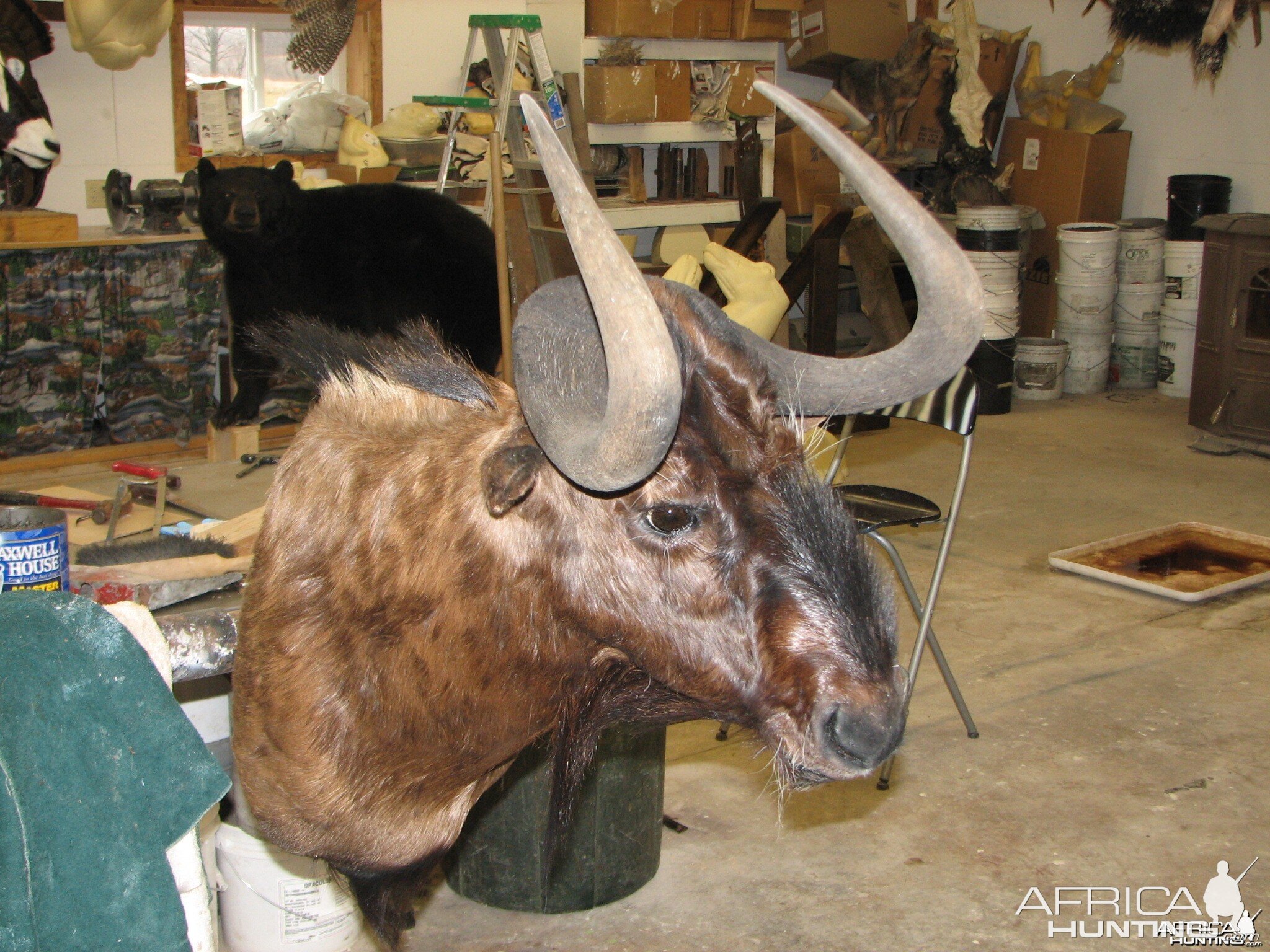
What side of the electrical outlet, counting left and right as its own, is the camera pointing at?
front

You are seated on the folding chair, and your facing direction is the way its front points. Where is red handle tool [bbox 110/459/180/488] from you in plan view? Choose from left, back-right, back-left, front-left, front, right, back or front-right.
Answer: front-right

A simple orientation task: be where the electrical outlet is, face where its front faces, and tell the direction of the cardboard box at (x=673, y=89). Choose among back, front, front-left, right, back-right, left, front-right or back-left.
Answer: left

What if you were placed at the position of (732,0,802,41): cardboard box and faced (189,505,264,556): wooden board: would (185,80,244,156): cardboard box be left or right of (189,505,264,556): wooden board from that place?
right

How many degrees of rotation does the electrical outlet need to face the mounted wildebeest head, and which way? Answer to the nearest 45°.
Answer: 0° — it already faces it

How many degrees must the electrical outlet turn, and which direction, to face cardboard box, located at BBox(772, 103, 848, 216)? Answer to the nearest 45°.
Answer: approximately 90° to its left

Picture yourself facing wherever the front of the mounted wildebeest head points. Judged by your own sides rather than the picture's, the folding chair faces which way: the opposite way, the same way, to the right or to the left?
to the right

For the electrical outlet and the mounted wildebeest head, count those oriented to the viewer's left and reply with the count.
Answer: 0

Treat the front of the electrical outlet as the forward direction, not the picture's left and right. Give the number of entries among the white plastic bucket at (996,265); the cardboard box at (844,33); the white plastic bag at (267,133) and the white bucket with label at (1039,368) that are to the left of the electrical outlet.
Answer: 4

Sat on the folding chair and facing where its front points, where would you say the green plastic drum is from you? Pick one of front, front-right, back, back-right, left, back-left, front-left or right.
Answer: front

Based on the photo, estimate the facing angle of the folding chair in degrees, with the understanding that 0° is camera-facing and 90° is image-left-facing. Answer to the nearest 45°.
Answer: approximately 45°

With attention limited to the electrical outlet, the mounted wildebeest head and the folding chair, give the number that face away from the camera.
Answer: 0

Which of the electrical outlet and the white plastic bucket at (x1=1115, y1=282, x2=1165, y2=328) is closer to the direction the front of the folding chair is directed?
the electrical outlet

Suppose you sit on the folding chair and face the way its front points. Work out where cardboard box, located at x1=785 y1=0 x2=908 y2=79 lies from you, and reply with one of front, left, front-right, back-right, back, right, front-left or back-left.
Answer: back-right

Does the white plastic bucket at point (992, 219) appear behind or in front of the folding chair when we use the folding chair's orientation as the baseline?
behind
